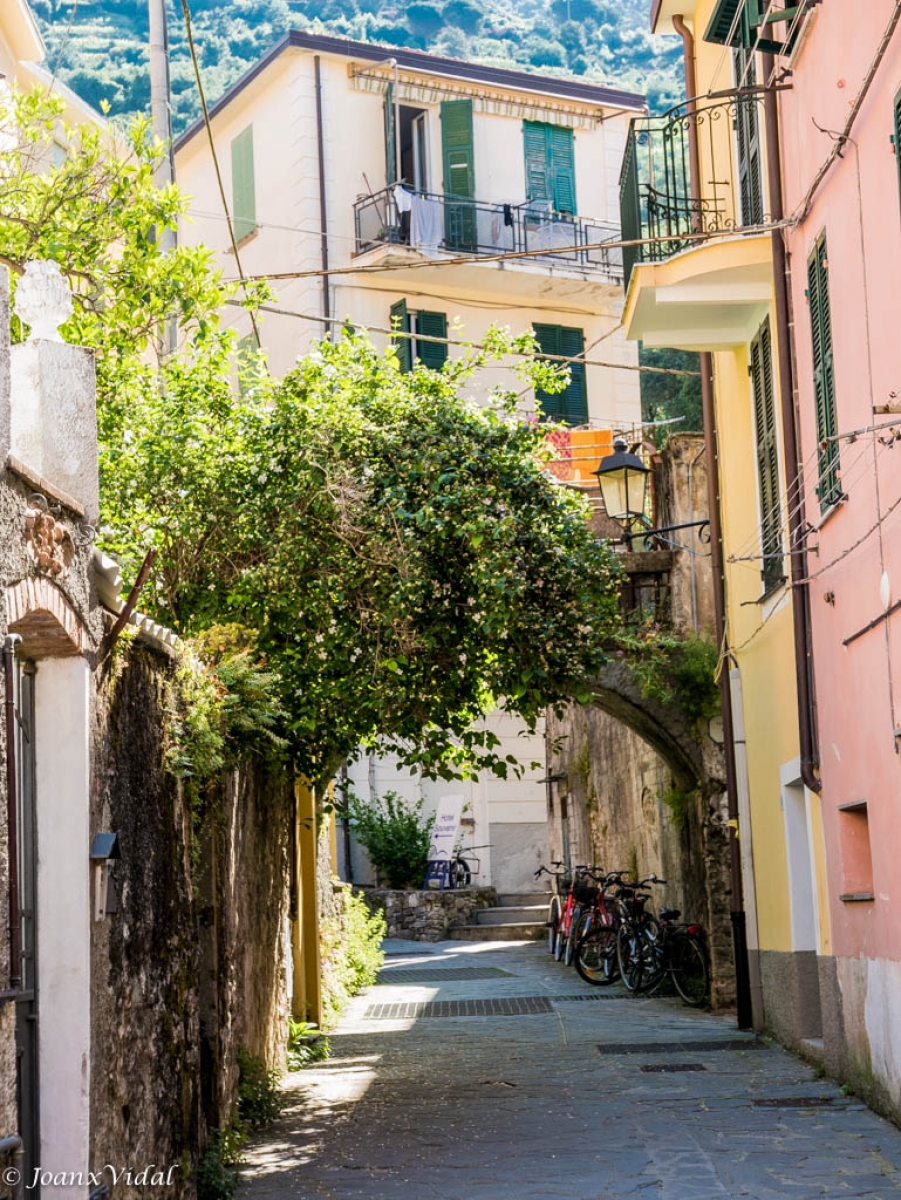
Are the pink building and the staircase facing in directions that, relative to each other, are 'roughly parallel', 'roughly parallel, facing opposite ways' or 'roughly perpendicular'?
roughly perpendicular

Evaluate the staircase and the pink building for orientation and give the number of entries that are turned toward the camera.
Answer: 1

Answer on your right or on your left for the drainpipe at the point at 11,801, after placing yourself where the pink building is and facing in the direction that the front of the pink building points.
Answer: on your left

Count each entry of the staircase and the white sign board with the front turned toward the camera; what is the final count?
2

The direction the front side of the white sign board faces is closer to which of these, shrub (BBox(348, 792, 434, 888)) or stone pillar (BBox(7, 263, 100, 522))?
the stone pillar

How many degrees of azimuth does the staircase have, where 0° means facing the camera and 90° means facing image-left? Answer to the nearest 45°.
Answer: approximately 0°

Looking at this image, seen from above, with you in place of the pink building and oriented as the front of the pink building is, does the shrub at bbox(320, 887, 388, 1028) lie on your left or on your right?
on your right

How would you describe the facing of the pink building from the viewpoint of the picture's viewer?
facing to the left of the viewer

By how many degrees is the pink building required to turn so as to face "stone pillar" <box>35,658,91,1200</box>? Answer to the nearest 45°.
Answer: approximately 45° to its left
